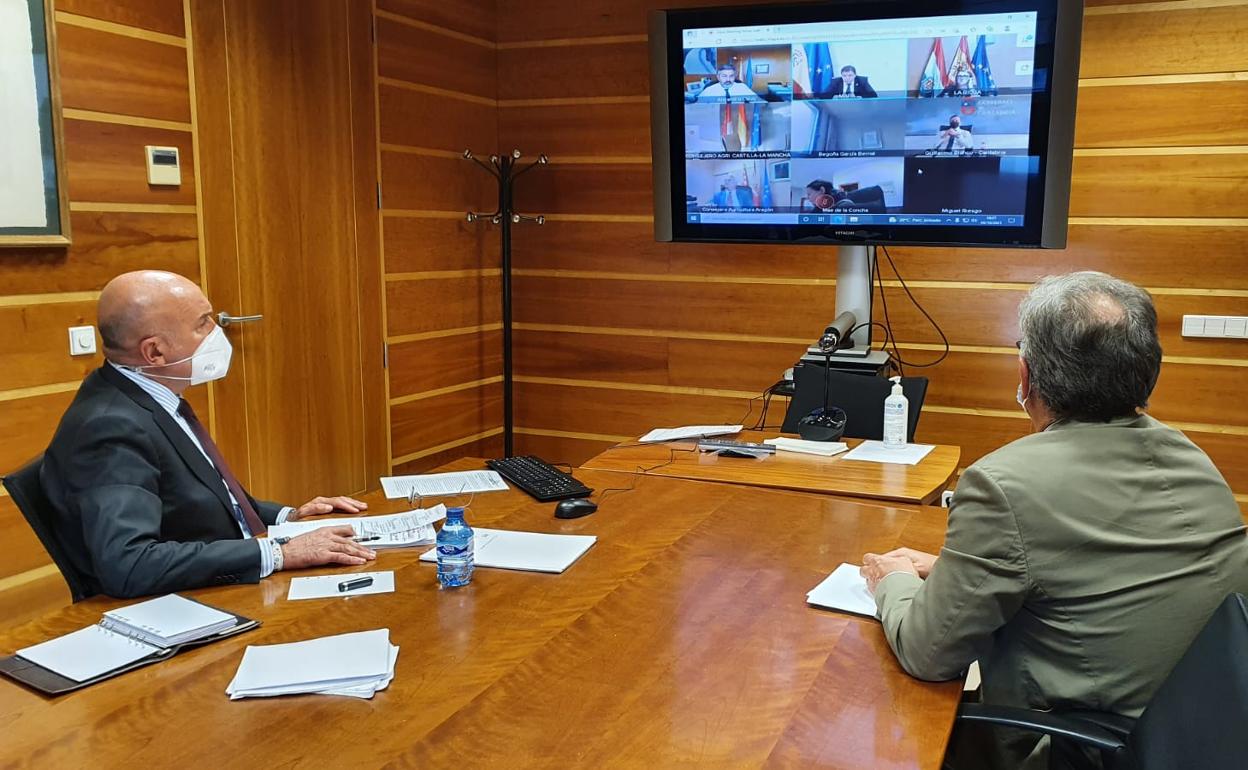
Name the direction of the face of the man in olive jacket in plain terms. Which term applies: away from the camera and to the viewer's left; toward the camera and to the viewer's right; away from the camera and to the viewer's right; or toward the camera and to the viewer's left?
away from the camera and to the viewer's left

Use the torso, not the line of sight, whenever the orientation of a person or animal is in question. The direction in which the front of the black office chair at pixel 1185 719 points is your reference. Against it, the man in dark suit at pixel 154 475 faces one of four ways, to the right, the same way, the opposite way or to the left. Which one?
to the right

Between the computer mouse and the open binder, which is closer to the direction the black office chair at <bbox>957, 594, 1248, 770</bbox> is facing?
the computer mouse

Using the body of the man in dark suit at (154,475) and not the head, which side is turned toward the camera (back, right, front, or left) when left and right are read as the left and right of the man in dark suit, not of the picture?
right

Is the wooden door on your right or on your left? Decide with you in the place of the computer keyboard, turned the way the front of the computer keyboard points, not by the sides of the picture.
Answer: on your right

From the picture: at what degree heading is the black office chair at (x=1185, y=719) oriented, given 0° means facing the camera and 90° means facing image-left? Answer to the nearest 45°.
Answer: approximately 135°

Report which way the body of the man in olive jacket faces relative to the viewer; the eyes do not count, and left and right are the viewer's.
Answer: facing away from the viewer and to the left of the viewer
